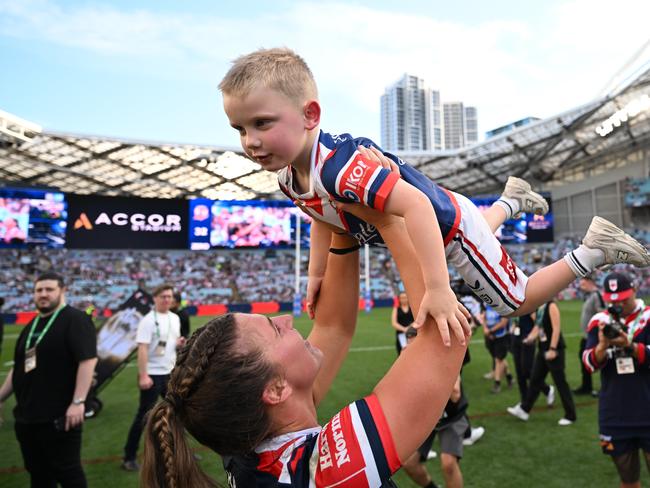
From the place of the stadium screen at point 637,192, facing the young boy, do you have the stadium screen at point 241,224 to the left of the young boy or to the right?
right

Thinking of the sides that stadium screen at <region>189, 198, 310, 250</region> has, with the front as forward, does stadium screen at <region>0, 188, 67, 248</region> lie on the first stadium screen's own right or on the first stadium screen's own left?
on the first stadium screen's own right

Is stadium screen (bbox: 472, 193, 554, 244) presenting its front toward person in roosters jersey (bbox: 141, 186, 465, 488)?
yes

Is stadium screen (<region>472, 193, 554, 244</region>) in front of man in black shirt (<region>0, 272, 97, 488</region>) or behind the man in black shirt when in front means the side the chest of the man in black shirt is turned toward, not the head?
behind

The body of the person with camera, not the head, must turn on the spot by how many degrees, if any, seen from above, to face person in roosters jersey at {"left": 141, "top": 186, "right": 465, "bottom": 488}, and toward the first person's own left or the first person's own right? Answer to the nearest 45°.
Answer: approximately 45° to the first person's own left

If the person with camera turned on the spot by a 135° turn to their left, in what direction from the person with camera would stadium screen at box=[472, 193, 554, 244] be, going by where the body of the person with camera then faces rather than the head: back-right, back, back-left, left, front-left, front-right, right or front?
left

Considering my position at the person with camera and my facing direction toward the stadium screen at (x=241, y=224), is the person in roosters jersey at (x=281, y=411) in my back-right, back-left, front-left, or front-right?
back-left

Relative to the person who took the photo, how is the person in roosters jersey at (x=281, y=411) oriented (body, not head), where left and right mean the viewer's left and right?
facing away from the viewer and to the right of the viewer

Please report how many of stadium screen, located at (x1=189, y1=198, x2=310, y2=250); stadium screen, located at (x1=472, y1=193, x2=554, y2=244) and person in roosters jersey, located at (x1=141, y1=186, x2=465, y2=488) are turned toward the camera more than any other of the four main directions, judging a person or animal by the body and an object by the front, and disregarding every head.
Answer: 2
